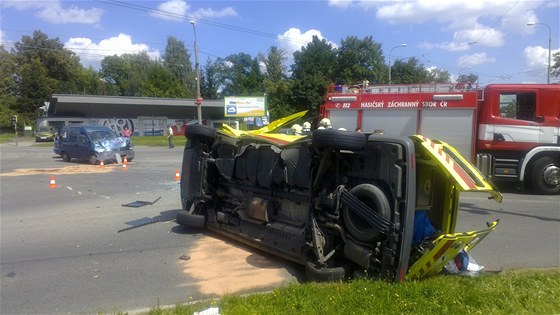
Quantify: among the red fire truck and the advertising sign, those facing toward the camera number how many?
1

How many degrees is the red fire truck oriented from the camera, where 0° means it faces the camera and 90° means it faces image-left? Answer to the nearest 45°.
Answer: approximately 270°

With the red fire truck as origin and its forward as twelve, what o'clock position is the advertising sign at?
The advertising sign is roughly at 8 o'clock from the red fire truck.

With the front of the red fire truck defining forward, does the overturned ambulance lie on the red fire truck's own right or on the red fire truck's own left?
on the red fire truck's own right

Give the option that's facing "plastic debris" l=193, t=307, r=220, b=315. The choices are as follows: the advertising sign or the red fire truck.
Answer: the advertising sign

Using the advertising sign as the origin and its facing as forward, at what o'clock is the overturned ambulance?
The overturned ambulance is roughly at 12 o'clock from the advertising sign.

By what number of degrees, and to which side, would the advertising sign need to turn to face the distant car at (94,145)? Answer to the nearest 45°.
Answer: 0° — it already faces it

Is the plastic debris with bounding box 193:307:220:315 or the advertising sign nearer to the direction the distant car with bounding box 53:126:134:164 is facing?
the plastic debris

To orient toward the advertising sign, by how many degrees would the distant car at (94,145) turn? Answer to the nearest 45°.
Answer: approximately 90° to its left

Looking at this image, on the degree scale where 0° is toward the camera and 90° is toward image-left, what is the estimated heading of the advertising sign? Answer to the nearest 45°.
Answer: approximately 0°

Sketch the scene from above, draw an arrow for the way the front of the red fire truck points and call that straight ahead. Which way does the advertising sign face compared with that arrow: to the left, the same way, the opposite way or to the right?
to the right

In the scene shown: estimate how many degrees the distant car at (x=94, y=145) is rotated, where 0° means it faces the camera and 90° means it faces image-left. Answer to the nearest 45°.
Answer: approximately 315°
